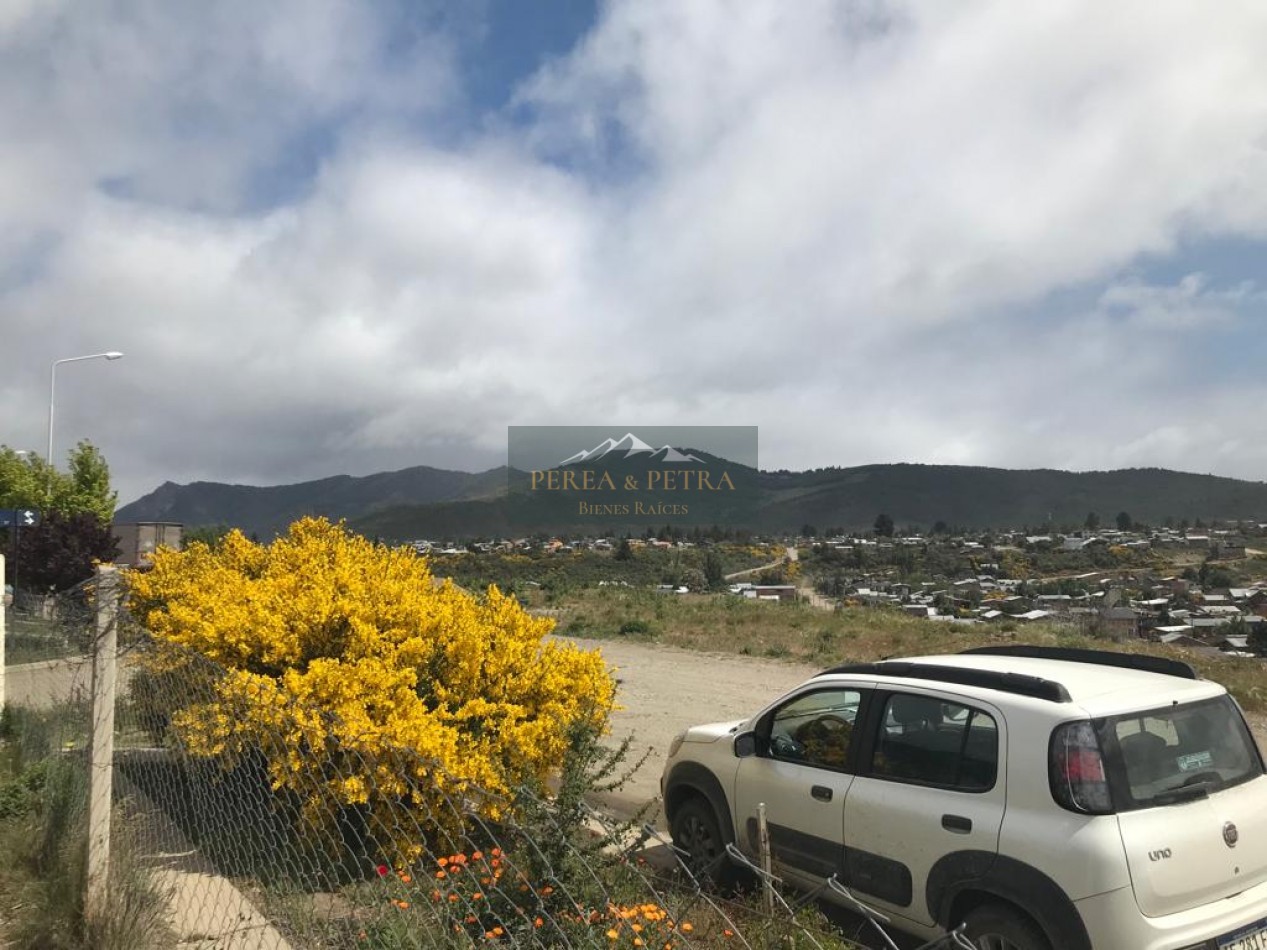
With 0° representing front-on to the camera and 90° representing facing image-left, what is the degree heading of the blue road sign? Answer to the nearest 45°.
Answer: approximately 0°

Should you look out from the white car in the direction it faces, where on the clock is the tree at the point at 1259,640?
The tree is roughly at 2 o'clock from the white car.

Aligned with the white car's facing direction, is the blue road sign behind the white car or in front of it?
in front

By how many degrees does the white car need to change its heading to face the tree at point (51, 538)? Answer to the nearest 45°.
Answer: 0° — it already faces it

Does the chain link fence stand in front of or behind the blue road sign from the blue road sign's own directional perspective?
in front

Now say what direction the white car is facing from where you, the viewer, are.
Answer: facing away from the viewer and to the left of the viewer

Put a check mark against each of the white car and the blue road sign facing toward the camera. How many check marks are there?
1

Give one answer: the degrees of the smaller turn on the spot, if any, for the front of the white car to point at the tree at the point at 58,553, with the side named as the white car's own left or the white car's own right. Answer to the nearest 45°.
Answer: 0° — it already faces it

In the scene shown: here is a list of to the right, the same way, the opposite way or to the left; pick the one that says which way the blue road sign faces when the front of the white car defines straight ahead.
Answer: the opposite way
